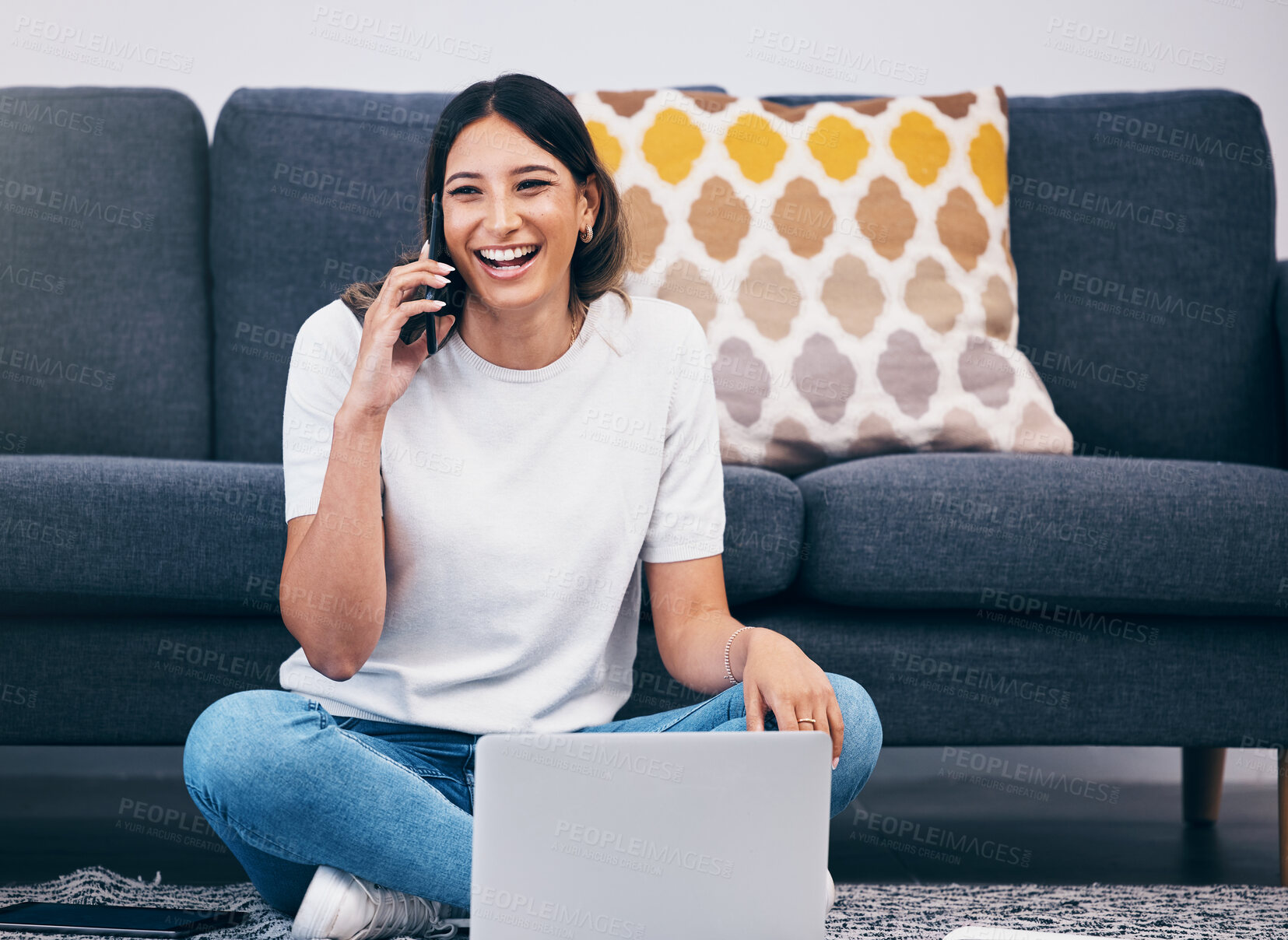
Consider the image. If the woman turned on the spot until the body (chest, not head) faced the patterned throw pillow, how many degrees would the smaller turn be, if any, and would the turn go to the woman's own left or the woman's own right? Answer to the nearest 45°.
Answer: approximately 135° to the woman's own left

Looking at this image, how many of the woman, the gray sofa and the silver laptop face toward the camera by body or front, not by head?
2

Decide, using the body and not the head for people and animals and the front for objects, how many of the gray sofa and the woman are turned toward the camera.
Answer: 2

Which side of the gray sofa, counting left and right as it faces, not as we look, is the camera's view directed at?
front

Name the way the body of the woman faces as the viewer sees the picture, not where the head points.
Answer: toward the camera

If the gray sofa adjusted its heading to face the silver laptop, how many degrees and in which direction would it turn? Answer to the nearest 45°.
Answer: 0° — it already faces it

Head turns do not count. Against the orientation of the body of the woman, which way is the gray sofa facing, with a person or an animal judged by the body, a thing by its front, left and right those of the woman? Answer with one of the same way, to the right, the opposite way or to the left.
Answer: the same way

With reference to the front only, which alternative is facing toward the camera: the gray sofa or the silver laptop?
the gray sofa

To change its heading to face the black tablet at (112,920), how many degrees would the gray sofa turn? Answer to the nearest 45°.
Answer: approximately 45° to its right

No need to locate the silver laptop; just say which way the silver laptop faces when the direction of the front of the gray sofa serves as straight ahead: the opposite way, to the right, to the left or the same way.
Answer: the opposite way

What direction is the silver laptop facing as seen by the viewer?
away from the camera
